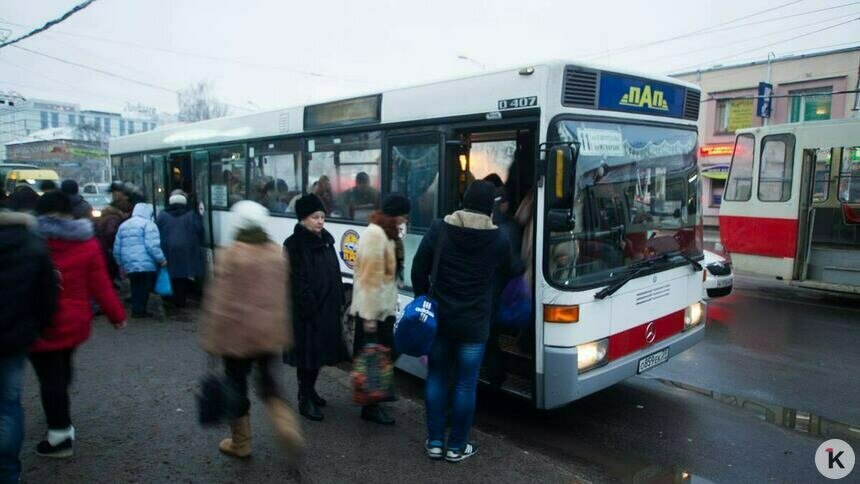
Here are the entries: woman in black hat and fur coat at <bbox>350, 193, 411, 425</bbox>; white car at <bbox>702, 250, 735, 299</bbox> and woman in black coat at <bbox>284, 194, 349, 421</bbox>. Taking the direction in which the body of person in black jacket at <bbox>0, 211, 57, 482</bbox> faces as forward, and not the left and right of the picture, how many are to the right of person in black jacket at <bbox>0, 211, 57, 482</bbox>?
3

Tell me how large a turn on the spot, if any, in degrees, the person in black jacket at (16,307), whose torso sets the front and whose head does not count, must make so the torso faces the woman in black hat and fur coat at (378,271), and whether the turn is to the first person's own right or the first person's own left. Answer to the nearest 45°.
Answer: approximately 90° to the first person's own right

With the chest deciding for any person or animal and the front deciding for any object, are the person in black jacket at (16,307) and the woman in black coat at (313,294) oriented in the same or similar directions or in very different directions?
very different directions

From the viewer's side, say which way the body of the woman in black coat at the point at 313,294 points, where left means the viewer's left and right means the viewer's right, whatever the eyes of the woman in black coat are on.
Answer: facing the viewer and to the right of the viewer

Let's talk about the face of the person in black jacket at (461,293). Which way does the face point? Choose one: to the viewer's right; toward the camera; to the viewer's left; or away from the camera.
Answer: away from the camera

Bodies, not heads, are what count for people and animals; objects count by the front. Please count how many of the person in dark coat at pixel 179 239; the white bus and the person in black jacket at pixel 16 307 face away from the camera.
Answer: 2

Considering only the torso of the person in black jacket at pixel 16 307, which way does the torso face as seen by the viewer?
away from the camera

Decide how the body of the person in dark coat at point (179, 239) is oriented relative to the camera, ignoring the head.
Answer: away from the camera

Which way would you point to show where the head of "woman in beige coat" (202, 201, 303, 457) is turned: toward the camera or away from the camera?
away from the camera

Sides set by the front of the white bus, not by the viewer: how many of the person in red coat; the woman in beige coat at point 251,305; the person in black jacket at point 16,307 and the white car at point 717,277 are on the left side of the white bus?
1

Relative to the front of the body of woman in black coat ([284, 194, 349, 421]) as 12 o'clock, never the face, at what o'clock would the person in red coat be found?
The person in red coat is roughly at 4 o'clock from the woman in black coat.

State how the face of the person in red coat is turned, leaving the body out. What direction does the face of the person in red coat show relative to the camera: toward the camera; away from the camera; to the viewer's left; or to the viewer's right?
away from the camera
